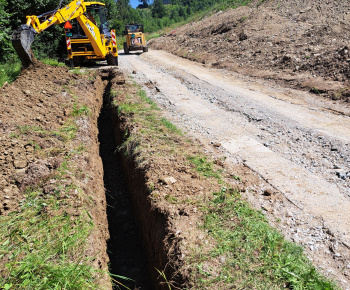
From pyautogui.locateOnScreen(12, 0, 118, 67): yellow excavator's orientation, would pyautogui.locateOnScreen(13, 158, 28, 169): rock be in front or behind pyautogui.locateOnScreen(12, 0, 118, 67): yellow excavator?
behind

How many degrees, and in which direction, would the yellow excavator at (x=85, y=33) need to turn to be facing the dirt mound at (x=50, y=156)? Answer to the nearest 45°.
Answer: approximately 180°

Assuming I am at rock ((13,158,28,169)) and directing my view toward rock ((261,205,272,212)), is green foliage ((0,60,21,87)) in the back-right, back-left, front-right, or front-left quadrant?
back-left
